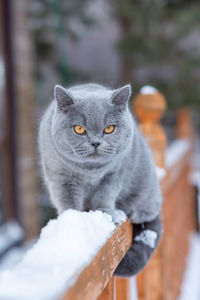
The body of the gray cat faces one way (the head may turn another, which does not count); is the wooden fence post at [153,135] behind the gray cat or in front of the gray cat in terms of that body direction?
behind

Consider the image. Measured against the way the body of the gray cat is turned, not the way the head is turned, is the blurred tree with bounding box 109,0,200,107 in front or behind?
behind

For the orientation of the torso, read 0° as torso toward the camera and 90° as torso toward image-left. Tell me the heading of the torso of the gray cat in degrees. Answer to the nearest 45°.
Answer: approximately 0°

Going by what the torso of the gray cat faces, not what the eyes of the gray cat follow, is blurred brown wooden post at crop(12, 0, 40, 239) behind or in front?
behind

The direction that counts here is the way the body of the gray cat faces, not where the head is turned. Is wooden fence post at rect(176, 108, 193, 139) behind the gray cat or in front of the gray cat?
behind
